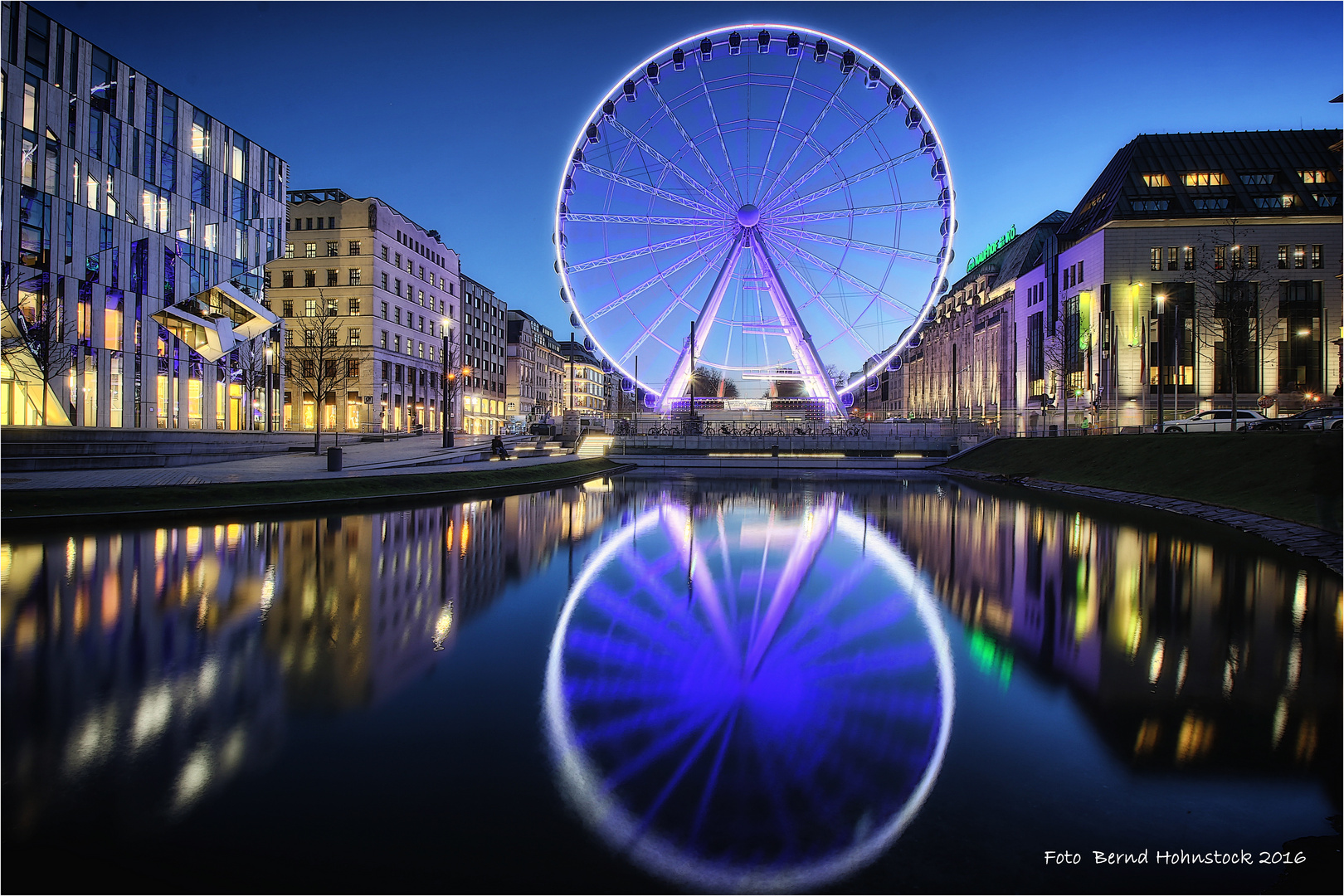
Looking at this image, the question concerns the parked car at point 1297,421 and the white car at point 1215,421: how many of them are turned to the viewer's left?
2

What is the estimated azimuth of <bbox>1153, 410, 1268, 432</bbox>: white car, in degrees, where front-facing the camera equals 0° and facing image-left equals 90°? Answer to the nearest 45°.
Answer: approximately 90°

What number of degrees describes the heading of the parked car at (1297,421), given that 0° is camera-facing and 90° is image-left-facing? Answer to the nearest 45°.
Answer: approximately 90°

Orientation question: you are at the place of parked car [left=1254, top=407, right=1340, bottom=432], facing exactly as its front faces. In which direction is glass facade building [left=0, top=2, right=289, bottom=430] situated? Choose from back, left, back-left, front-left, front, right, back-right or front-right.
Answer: front-left

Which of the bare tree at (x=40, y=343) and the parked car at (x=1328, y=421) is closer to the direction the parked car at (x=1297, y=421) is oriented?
the bare tree

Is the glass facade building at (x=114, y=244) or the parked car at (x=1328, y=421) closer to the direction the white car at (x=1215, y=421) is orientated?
the glass facade building

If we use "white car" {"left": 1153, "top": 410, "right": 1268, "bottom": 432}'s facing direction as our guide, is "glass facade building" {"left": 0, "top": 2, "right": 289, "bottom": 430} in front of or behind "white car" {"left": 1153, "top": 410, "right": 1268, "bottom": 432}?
in front

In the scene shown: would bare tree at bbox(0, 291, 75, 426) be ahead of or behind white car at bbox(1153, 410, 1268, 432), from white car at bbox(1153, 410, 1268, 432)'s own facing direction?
ahead

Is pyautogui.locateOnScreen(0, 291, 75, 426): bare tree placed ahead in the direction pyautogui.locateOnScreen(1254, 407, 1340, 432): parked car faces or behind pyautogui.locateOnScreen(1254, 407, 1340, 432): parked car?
ahead
